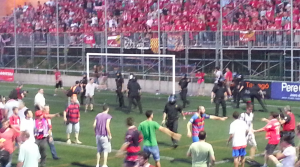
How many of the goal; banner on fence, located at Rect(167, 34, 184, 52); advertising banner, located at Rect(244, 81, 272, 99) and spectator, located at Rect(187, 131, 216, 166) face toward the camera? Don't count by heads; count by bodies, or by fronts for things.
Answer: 3

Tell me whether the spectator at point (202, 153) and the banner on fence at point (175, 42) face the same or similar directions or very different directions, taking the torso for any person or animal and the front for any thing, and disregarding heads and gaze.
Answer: very different directions

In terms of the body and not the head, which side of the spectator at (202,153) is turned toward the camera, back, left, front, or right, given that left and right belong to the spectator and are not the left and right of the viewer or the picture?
back

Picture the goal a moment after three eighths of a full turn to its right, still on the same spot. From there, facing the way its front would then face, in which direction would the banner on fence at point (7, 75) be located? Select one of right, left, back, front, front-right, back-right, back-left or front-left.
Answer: front

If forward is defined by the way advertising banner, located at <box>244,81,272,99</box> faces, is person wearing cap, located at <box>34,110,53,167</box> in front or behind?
in front

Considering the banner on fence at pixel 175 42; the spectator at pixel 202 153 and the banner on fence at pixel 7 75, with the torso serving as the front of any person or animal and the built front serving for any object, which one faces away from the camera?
the spectator

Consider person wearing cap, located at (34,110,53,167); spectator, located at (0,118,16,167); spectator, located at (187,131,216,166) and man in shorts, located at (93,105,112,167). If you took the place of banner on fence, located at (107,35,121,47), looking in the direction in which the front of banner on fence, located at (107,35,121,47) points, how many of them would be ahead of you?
4

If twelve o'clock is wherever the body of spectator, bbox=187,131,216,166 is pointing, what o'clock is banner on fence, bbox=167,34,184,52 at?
The banner on fence is roughly at 12 o'clock from the spectator.

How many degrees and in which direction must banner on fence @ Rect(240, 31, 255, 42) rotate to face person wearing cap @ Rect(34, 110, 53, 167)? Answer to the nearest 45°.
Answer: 0° — it already faces them
